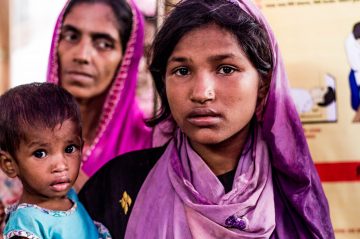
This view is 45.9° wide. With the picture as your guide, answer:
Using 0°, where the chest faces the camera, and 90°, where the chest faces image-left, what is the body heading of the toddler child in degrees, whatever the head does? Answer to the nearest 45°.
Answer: approximately 315°

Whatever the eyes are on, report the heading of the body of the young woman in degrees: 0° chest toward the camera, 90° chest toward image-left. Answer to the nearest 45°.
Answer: approximately 0°

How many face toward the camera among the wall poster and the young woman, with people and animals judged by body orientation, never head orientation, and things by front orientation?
2

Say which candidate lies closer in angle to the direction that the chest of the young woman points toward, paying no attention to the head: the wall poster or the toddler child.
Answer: the toddler child

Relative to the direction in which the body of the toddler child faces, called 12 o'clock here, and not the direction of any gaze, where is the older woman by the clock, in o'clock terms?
The older woman is roughly at 8 o'clock from the toddler child.

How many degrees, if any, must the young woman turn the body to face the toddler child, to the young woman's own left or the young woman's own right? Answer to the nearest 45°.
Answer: approximately 90° to the young woman's own right
